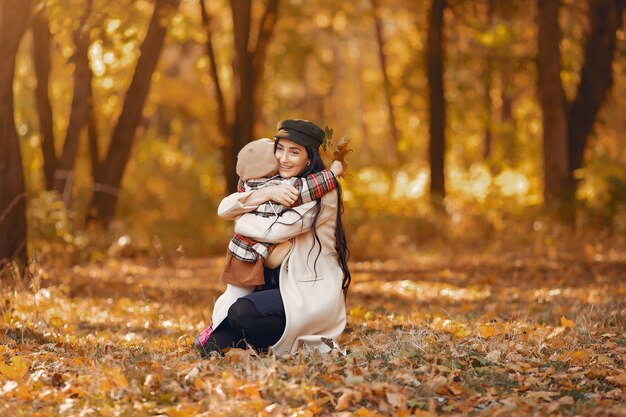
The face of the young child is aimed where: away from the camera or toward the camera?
away from the camera

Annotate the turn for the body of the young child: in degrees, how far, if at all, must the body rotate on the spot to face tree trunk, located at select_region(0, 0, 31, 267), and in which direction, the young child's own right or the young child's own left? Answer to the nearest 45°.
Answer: approximately 90° to the young child's own left

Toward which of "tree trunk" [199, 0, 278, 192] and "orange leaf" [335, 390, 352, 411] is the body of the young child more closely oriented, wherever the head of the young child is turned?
the tree trunk

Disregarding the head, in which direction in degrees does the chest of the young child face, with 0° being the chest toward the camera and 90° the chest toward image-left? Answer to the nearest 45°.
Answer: approximately 225°
